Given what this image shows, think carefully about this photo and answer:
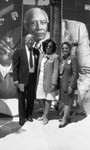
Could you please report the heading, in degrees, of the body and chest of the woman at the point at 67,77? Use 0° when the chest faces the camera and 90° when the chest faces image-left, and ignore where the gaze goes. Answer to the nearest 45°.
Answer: approximately 45°

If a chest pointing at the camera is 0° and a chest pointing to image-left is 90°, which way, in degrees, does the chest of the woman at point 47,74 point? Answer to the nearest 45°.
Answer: approximately 45°
